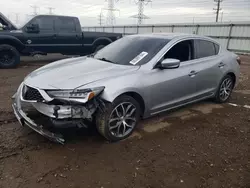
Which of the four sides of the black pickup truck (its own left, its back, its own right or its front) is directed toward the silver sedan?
left

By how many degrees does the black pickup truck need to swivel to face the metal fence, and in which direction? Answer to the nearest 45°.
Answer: approximately 135° to its right

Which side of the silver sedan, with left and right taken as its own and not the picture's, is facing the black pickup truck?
right

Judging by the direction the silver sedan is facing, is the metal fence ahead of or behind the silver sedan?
behind

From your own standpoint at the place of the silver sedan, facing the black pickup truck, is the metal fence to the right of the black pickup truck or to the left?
right

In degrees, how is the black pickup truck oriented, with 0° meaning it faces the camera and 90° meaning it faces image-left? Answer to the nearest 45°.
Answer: approximately 90°

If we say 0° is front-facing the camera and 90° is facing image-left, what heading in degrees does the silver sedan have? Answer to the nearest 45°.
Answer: approximately 45°
